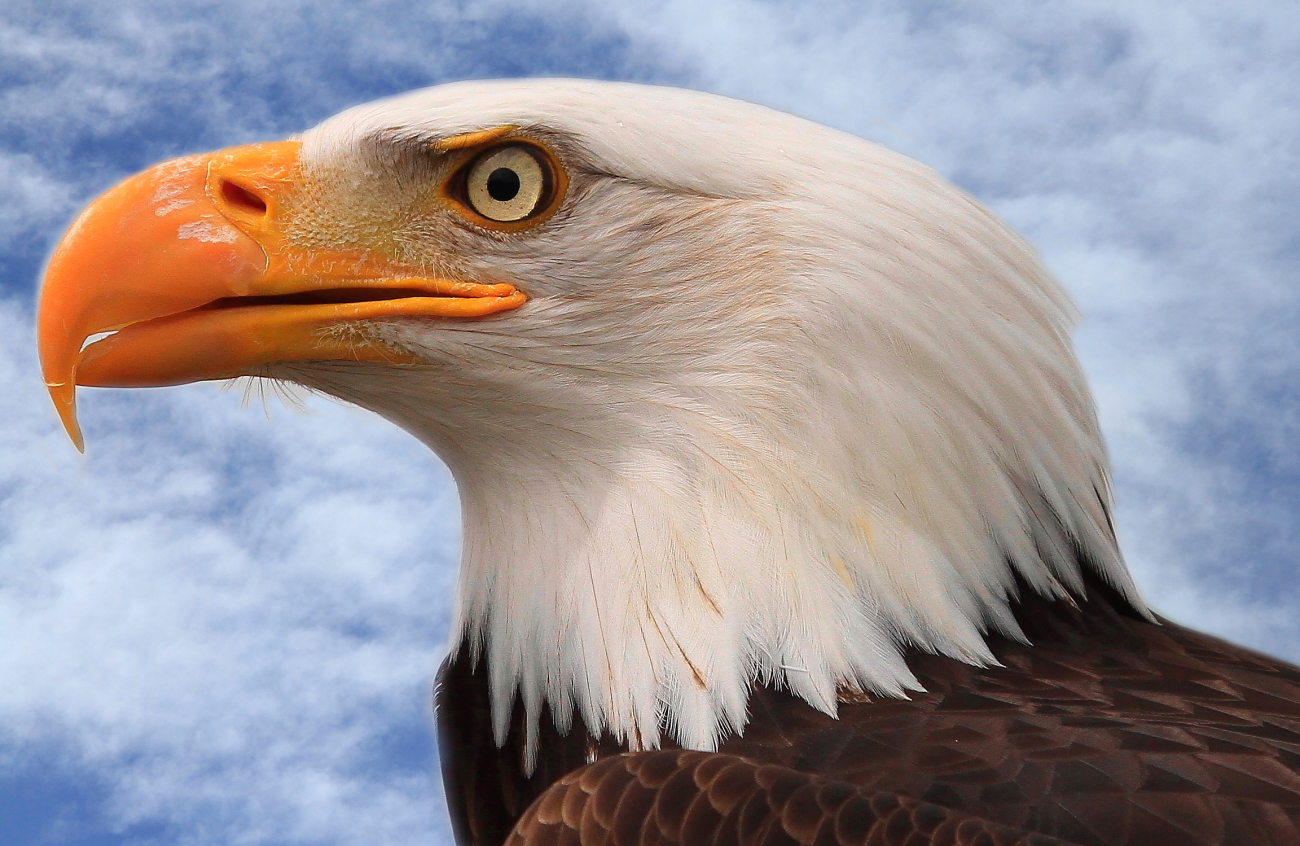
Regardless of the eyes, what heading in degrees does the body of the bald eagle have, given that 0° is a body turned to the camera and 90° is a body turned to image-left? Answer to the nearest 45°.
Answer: approximately 90°
